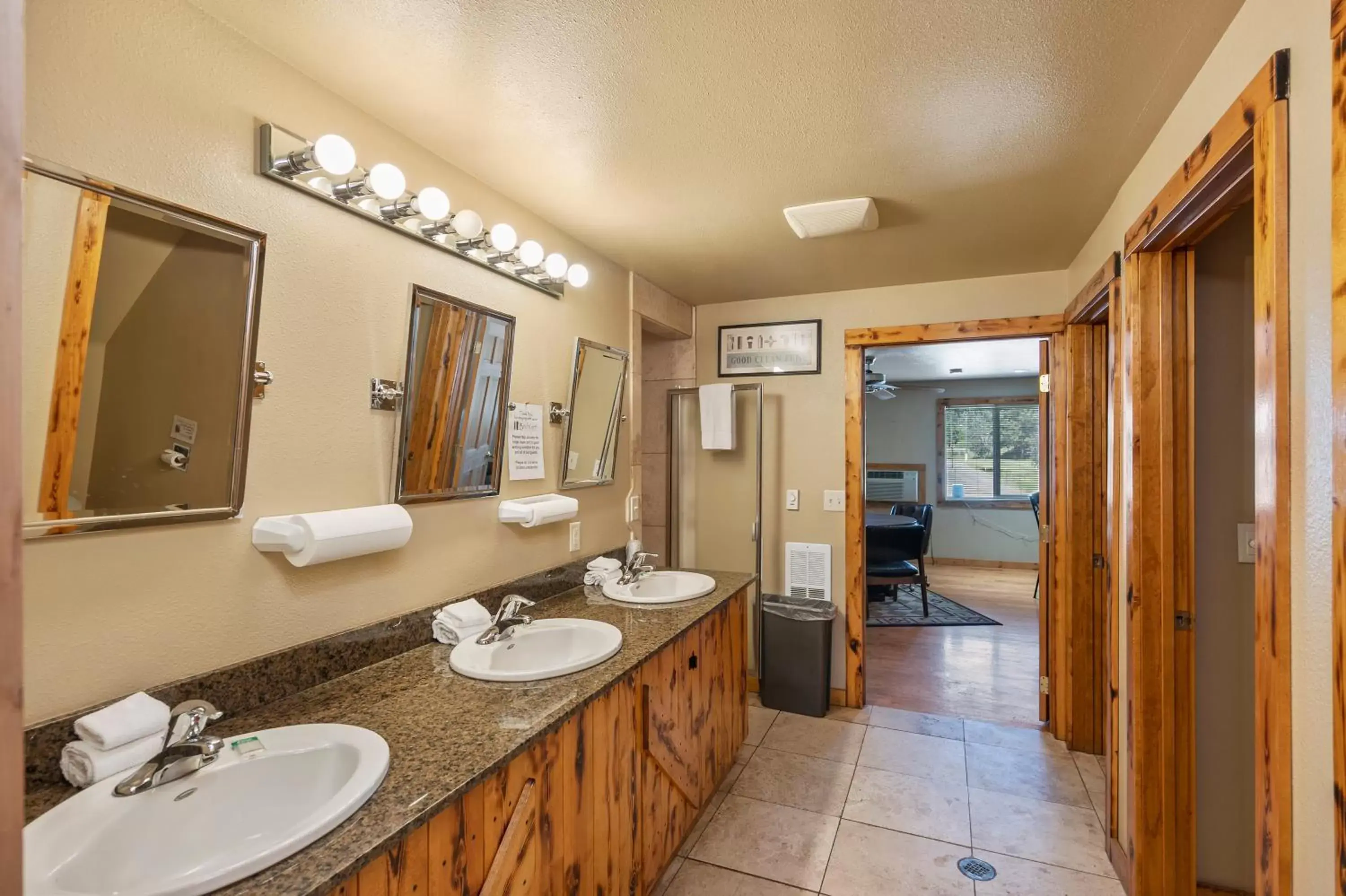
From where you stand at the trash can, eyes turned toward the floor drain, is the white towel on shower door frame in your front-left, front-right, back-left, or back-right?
back-right

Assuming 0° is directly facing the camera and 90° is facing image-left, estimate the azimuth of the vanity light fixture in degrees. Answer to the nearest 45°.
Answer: approximately 315°

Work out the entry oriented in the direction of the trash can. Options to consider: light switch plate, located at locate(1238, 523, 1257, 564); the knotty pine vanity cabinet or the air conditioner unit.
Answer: the air conditioner unit

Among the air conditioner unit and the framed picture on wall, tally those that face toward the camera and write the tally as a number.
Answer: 2

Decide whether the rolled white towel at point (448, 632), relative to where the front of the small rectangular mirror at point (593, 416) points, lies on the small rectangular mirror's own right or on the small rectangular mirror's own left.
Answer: on the small rectangular mirror's own right

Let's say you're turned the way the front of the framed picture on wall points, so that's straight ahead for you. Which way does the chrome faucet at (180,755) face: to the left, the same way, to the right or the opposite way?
to the left
